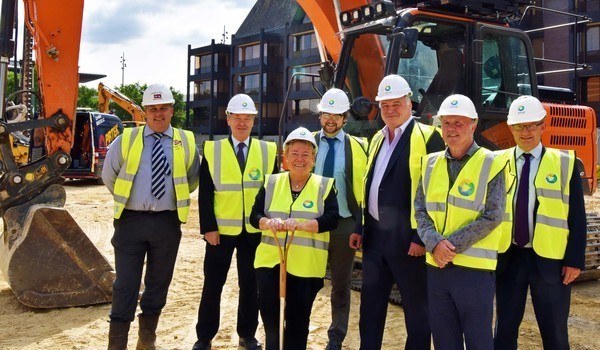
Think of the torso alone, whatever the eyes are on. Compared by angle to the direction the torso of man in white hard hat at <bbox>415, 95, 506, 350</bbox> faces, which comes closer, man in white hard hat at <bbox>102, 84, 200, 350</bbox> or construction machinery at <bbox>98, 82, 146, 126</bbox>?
the man in white hard hat

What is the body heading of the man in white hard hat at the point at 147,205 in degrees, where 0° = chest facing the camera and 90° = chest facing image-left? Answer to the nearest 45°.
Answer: approximately 0°

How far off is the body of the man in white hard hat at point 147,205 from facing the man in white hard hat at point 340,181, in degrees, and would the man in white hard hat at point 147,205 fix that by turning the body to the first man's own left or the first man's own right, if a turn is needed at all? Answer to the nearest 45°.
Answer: approximately 90° to the first man's own left

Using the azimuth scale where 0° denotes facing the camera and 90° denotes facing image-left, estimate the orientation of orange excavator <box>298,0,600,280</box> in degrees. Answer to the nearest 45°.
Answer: approximately 45°

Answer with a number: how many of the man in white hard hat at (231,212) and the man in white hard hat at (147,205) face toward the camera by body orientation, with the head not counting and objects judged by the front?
2

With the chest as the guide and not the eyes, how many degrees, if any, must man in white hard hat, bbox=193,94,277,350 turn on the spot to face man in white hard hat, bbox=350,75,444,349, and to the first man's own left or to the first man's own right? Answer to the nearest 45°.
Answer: approximately 45° to the first man's own left

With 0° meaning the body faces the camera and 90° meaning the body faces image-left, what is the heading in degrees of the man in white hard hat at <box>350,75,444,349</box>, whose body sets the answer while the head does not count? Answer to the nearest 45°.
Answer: approximately 45°

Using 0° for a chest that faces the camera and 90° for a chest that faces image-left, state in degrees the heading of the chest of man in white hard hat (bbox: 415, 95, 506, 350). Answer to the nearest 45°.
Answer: approximately 45°

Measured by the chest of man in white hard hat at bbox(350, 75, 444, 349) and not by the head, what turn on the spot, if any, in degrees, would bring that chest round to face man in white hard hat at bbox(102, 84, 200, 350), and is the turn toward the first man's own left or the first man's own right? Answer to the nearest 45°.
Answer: approximately 45° to the first man's own right
